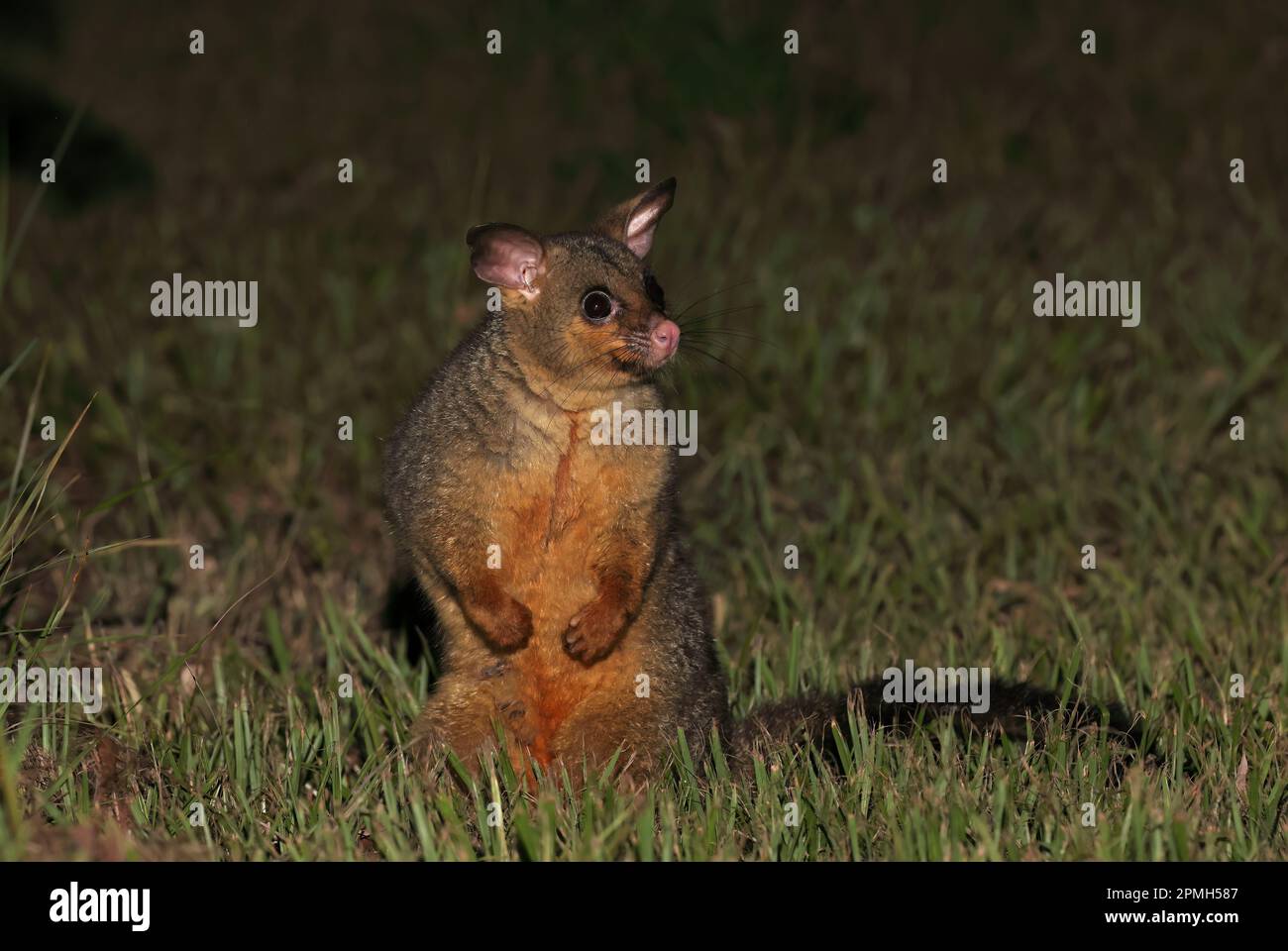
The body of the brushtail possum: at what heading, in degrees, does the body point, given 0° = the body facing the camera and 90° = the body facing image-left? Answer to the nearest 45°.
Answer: approximately 0°
